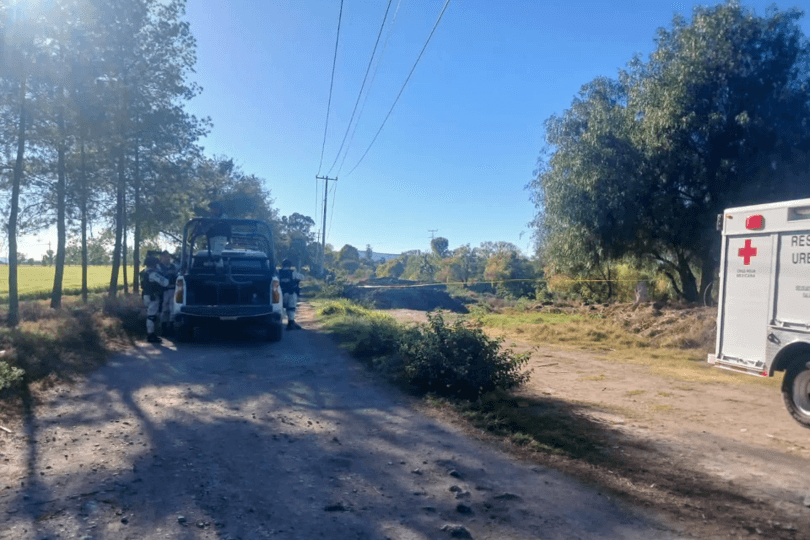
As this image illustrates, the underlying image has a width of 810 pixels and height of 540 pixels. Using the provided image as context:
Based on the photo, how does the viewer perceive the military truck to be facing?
facing away from the viewer
